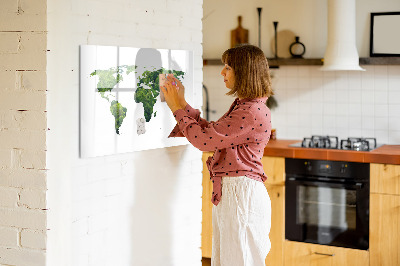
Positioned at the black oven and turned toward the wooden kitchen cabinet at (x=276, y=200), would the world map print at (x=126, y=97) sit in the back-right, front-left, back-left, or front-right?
front-left

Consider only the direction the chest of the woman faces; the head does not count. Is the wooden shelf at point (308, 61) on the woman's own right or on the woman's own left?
on the woman's own right

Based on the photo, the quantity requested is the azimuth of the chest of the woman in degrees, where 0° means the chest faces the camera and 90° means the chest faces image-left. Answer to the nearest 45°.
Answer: approximately 90°

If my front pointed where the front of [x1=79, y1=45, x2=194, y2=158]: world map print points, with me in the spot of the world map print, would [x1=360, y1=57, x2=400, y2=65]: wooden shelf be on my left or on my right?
on my left

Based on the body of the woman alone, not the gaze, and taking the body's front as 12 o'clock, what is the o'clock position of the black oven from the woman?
The black oven is roughly at 4 o'clock from the woman.

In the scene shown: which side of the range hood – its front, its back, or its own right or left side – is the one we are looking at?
front

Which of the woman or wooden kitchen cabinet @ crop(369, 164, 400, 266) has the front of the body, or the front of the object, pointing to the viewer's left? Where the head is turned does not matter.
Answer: the woman

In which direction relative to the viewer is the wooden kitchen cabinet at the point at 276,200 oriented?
toward the camera

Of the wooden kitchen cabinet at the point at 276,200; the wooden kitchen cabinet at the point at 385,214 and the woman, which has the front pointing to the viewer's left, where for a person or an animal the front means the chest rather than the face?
the woman

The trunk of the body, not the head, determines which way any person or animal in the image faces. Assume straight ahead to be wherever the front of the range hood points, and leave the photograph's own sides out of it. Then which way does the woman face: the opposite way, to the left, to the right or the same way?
to the right

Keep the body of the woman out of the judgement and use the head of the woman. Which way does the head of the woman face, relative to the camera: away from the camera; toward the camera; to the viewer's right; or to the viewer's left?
to the viewer's left
